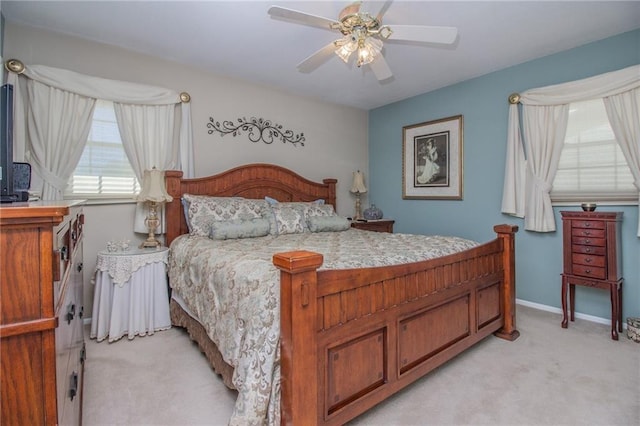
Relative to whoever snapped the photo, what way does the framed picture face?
facing the viewer and to the left of the viewer

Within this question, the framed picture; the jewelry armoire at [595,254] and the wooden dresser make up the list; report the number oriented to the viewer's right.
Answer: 1

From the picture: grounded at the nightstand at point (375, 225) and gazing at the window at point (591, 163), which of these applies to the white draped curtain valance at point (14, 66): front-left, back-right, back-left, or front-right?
back-right

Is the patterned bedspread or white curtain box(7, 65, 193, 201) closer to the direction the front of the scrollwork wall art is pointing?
the patterned bedspread

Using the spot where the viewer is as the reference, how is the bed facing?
facing the viewer and to the right of the viewer

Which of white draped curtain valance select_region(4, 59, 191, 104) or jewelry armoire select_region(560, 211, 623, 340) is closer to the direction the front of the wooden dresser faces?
the jewelry armoire

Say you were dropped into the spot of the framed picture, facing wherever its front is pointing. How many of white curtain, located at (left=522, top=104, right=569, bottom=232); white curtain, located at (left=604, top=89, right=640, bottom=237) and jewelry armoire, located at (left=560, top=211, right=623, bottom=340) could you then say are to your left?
3

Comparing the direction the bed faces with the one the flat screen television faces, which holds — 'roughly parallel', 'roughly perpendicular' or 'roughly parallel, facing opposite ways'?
roughly perpendicular

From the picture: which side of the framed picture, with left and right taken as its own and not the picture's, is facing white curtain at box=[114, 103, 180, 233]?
front

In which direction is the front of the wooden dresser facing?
to the viewer's right

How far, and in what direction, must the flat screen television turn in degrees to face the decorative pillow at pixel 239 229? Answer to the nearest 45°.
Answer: approximately 45° to its left

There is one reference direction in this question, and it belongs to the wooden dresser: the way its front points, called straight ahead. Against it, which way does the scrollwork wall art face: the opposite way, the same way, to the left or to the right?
to the right

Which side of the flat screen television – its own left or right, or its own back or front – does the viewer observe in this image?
right

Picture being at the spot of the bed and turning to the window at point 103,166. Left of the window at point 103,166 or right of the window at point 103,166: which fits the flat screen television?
left

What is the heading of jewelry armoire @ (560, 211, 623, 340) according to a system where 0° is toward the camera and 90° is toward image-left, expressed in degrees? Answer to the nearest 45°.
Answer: approximately 45°

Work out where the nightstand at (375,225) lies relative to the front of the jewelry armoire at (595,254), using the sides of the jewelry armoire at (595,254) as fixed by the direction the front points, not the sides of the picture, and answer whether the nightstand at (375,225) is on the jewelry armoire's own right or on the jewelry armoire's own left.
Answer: on the jewelry armoire's own right

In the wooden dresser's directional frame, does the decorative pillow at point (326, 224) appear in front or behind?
in front

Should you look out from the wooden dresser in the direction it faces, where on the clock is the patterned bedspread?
The patterned bedspread is roughly at 11 o'clock from the wooden dresser.

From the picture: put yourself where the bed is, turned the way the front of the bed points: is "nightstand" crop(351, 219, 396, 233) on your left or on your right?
on your left

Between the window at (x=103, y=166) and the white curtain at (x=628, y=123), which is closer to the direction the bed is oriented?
the white curtain
